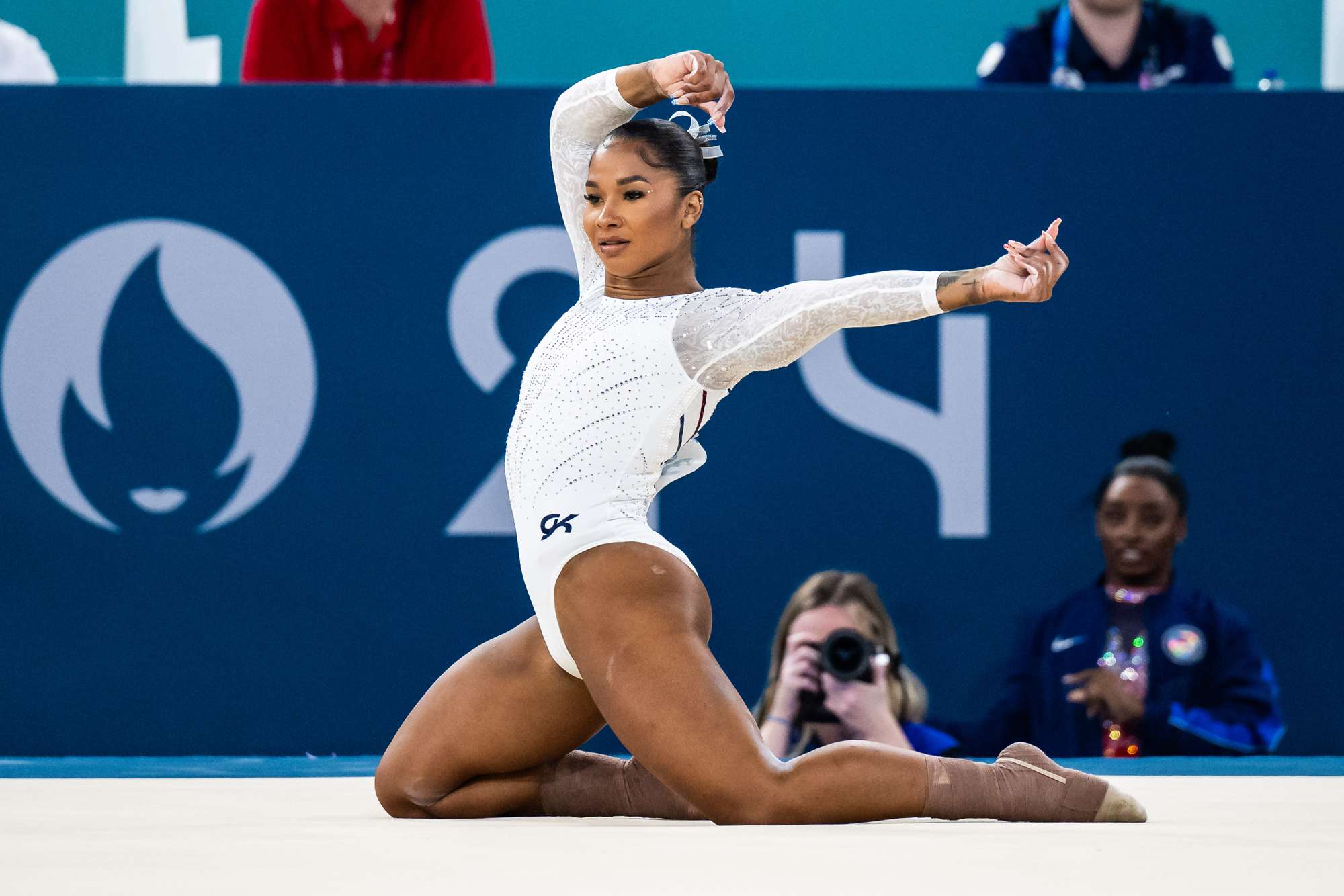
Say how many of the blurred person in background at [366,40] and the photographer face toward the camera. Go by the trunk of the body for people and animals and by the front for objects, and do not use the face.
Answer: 2

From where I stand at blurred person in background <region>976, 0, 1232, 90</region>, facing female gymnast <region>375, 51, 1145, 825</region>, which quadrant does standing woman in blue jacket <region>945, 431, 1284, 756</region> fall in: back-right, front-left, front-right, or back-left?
front-left

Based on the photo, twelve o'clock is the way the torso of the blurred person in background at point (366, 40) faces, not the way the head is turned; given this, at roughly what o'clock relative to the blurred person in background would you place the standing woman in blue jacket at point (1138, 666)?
The standing woman in blue jacket is roughly at 10 o'clock from the blurred person in background.

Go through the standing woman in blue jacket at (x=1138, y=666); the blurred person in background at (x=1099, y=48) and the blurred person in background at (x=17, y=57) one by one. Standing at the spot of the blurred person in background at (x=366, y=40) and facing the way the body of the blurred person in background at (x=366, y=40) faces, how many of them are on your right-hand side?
1

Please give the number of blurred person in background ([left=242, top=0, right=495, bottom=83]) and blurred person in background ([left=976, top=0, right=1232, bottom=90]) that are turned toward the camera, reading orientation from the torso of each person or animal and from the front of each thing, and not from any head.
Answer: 2

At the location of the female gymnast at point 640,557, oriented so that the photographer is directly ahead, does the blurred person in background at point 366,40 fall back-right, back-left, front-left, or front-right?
front-left

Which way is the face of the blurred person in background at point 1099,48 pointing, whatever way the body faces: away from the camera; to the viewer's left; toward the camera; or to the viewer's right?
toward the camera

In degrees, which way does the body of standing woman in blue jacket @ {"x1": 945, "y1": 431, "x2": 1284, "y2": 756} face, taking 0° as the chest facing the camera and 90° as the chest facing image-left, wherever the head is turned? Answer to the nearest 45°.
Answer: approximately 0°

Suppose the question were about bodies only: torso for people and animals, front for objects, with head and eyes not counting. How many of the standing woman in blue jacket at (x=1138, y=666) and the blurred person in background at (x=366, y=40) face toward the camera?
2

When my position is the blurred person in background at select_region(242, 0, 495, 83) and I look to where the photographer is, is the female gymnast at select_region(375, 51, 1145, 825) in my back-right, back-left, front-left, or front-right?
front-right

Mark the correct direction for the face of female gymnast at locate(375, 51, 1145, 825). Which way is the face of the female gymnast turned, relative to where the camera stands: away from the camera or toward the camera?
toward the camera

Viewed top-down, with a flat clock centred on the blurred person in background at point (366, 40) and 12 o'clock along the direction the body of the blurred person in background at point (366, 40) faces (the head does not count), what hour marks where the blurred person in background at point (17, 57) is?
the blurred person in background at point (17, 57) is roughly at 3 o'clock from the blurred person in background at point (366, 40).

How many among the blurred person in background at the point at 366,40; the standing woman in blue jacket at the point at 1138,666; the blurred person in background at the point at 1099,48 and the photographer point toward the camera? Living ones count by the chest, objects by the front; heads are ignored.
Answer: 4

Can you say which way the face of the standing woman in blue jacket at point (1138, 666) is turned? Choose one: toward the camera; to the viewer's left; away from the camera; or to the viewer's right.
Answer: toward the camera

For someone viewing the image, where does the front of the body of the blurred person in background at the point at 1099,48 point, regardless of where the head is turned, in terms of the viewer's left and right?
facing the viewer

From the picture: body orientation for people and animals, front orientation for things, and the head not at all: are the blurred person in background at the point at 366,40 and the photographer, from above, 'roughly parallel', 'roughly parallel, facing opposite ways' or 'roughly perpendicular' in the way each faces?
roughly parallel

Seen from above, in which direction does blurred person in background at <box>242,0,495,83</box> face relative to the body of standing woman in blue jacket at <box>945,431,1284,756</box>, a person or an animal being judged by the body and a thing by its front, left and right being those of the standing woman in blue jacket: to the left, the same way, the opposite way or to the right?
the same way

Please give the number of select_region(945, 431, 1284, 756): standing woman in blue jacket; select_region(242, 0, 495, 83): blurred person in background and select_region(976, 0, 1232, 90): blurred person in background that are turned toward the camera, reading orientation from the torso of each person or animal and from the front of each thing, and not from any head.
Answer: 3

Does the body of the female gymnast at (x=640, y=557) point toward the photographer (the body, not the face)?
no
